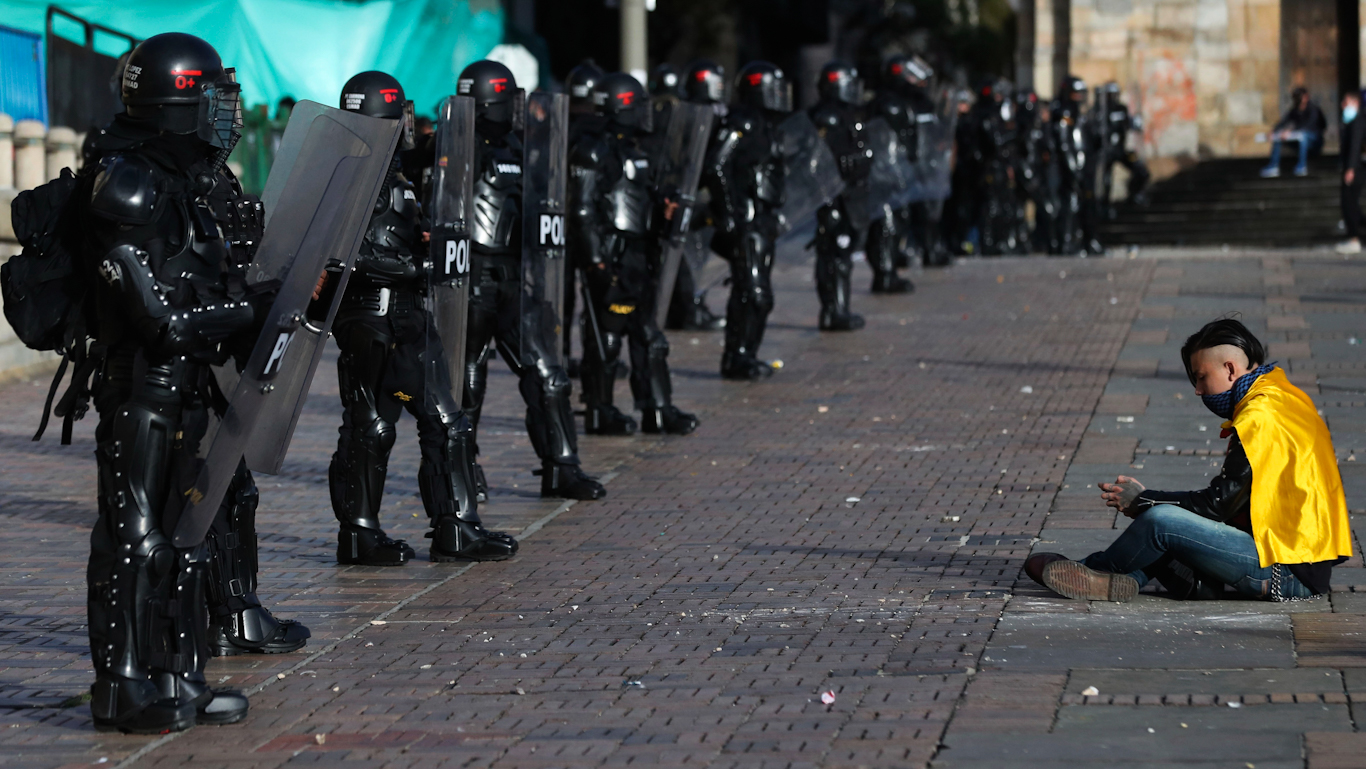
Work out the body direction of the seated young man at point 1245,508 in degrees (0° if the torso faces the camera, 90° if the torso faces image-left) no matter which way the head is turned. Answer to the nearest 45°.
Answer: approximately 90°

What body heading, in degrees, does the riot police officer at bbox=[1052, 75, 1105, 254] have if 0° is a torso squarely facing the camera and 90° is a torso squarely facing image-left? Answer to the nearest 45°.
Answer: approximately 315°

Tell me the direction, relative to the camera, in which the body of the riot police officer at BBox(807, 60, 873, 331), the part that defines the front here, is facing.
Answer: to the viewer's right

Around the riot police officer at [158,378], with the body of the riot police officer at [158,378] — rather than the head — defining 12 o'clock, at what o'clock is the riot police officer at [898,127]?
the riot police officer at [898,127] is roughly at 10 o'clock from the riot police officer at [158,378].

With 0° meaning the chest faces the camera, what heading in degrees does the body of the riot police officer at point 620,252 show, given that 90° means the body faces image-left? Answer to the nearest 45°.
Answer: approximately 315°

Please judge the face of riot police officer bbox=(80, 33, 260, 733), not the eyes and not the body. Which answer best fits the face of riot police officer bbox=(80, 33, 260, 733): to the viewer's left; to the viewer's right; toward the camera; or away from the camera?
to the viewer's right

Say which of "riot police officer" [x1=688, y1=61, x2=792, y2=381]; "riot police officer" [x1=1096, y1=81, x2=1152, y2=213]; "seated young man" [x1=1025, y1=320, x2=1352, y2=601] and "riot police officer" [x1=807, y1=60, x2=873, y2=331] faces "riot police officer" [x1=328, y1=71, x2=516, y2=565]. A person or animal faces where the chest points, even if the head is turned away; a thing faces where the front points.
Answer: the seated young man

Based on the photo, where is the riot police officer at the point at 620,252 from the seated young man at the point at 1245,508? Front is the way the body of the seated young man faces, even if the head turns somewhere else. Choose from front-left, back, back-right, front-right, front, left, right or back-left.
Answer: front-right

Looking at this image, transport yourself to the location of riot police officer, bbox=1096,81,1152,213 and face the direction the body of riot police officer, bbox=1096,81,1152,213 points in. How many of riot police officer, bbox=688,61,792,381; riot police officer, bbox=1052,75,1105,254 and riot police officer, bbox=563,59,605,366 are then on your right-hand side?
3

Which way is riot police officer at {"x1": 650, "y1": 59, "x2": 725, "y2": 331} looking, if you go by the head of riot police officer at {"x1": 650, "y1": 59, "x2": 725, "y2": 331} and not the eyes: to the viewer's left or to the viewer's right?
to the viewer's right

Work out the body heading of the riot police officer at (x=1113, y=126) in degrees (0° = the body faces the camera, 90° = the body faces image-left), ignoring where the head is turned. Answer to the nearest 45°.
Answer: approximately 270°

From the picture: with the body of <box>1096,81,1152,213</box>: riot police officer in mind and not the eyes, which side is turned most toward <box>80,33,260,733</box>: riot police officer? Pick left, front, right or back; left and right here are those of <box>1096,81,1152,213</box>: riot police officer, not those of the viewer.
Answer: right

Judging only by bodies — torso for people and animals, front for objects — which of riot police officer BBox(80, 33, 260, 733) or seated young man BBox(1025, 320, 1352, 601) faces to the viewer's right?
the riot police officer

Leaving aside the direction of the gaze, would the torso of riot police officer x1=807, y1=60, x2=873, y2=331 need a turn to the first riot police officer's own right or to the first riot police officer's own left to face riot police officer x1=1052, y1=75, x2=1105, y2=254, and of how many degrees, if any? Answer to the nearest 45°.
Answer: approximately 90° to the first riot police officer's own left
